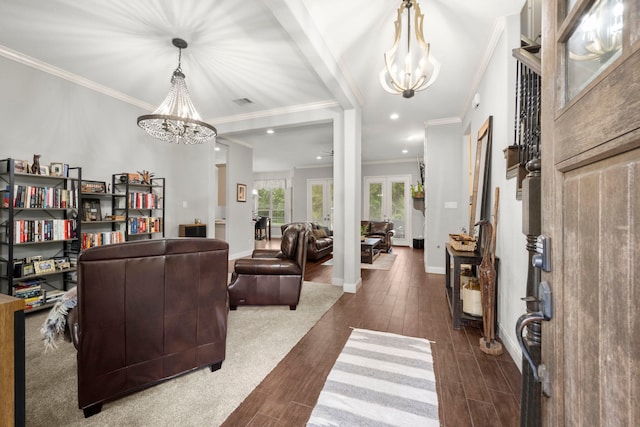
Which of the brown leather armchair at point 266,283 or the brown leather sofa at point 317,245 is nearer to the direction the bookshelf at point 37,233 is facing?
the brown leather armchair

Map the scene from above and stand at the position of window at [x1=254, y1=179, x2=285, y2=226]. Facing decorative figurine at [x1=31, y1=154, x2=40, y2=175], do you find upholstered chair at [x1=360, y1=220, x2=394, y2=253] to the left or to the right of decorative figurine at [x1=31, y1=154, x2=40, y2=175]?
left

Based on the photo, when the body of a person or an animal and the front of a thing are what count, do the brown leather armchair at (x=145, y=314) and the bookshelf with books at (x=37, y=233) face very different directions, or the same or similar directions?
very different directions

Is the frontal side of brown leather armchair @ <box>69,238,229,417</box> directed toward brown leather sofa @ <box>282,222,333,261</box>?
no

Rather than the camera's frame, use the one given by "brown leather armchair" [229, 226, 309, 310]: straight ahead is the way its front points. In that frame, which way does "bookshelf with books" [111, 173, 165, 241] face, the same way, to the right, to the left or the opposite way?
the opposite way

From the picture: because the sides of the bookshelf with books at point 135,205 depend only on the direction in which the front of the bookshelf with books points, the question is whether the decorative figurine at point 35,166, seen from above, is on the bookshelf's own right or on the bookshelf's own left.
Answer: on the bookshelf's own right

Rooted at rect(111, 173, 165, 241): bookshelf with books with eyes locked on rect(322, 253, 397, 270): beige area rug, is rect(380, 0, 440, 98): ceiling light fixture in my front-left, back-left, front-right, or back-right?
front-right

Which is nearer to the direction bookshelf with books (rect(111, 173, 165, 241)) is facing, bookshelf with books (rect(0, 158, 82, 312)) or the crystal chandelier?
the crystal chandelier

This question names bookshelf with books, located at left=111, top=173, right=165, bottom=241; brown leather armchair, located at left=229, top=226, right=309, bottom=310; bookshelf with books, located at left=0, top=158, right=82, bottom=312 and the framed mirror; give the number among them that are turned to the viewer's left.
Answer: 2

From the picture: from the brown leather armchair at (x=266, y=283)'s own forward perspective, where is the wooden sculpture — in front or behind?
behind

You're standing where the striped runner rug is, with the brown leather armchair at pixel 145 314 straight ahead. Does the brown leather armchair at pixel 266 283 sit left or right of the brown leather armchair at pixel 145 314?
right

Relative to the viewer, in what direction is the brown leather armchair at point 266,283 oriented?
to the viewer's left

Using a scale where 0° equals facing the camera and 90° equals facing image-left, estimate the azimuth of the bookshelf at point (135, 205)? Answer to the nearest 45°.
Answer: approximately 315°

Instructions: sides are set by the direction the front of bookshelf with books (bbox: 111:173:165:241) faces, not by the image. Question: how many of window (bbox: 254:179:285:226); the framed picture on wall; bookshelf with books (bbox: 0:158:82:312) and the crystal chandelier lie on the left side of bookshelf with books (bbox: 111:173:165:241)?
2

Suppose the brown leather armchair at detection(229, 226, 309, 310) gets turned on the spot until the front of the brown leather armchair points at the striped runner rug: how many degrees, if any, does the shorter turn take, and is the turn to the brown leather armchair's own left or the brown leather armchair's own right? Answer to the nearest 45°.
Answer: approximately 135° to the brown leather armchair's own left

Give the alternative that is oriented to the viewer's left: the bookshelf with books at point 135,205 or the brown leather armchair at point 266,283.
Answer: the brown leather armchair

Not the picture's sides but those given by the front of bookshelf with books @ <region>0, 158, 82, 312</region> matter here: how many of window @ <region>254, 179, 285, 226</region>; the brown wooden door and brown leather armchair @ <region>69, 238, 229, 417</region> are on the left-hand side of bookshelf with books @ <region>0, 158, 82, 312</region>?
1
